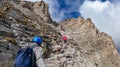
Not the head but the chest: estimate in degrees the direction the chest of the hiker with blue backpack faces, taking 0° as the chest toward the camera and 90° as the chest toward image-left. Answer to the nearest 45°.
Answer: approximately 225°
